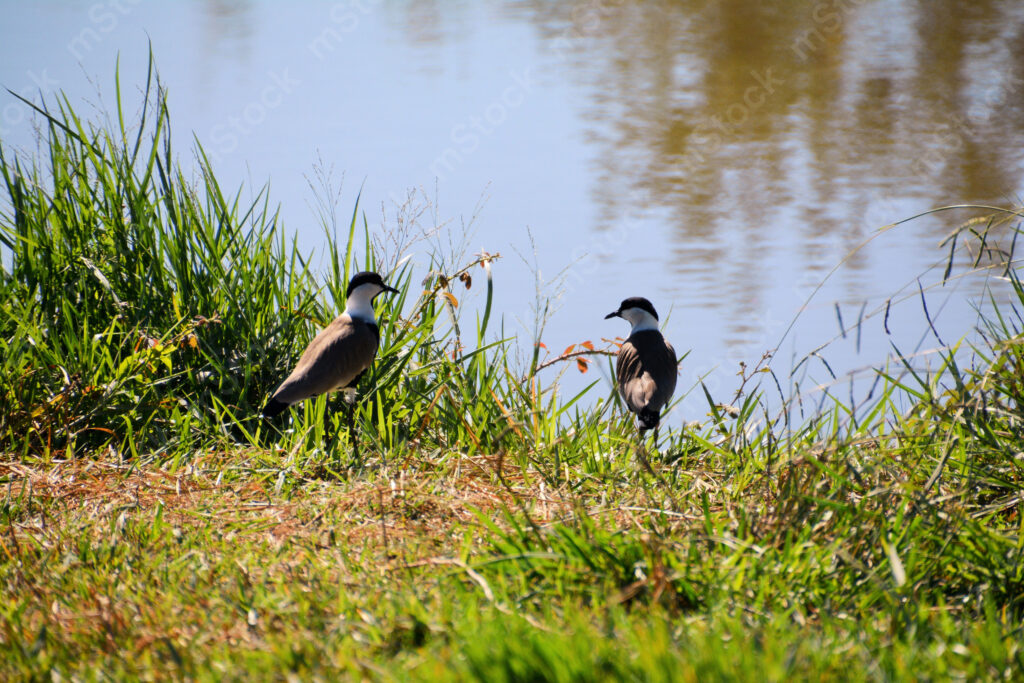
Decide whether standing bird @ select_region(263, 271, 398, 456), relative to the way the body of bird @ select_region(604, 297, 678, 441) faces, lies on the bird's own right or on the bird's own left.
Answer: on the bird's own left

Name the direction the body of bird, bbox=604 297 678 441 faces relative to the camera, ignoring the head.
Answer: away from the camera

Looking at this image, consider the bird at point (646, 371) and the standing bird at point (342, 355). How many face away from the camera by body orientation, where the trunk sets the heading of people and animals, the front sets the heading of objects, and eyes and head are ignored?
1

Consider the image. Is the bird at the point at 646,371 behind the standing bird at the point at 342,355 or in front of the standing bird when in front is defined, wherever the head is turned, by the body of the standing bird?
in front

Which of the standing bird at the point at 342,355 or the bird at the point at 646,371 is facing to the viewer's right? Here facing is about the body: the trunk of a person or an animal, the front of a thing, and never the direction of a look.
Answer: the standing bird

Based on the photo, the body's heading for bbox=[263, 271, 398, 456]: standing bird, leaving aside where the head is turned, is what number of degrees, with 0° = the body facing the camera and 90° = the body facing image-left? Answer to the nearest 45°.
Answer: approximately 270°

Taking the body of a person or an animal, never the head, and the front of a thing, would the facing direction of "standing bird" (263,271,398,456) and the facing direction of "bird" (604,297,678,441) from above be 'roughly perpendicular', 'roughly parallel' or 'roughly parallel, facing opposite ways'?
roughly perpendicular
